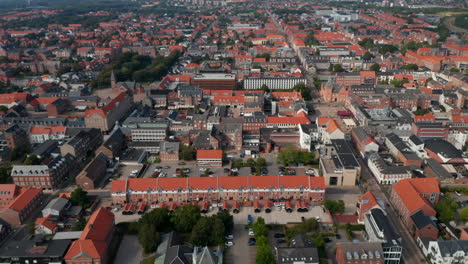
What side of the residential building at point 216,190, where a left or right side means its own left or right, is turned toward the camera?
front

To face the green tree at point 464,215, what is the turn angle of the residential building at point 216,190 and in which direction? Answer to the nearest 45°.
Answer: approximately 90° to its left

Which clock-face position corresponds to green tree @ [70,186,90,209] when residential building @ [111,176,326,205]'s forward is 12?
The green tree is roughly at 3 o'clock from the residential building.

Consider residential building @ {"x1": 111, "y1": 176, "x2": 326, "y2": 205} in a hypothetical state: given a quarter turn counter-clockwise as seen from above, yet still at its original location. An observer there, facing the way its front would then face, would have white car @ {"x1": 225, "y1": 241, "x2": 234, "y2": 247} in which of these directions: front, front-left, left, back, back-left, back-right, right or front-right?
right

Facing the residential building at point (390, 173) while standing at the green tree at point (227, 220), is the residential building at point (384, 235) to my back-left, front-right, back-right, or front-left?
front-right

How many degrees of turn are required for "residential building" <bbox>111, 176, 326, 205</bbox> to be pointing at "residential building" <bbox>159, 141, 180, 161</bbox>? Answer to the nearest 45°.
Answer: approximately 135° to its right

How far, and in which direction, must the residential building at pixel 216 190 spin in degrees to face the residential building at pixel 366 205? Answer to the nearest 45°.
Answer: approximately 90° to its left

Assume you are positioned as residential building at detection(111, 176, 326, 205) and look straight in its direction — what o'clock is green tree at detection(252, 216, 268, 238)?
The green tree is roughly at 11 o'clock from the residential building.

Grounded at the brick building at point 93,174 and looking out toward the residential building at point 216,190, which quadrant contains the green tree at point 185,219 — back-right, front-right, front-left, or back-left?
front-right

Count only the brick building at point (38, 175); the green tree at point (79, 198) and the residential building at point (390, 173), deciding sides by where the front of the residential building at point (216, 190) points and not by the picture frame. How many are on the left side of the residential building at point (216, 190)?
1

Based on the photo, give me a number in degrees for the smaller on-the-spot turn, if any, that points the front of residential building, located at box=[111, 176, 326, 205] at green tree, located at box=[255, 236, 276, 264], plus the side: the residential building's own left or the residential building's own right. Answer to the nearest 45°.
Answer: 0° — it already faces it

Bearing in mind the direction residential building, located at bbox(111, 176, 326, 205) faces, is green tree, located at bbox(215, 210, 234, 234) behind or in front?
in front

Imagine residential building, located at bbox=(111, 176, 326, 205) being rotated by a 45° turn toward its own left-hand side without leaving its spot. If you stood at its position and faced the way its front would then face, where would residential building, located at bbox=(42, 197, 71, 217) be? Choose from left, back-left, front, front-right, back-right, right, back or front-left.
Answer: back-right

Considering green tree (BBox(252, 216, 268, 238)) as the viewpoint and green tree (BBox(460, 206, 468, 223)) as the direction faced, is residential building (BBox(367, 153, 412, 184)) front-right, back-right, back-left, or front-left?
front-left

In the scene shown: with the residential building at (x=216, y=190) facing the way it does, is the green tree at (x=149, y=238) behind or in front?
in front

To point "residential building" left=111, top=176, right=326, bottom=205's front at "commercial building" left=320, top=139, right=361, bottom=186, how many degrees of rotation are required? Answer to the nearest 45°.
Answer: approximately 90° to its left

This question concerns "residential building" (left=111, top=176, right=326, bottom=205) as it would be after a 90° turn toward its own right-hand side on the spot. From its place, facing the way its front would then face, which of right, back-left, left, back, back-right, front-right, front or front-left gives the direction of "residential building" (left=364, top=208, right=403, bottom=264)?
back-left

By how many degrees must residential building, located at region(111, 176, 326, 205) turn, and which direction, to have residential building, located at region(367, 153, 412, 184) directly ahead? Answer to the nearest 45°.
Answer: approximately 90° to its left

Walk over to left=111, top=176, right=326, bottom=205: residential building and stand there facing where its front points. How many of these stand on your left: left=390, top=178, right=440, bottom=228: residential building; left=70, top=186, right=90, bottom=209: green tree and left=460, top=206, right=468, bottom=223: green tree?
2
